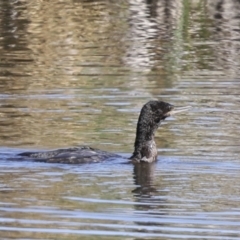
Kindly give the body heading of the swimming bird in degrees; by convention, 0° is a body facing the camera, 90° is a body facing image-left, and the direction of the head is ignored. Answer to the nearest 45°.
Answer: approximately 270°
